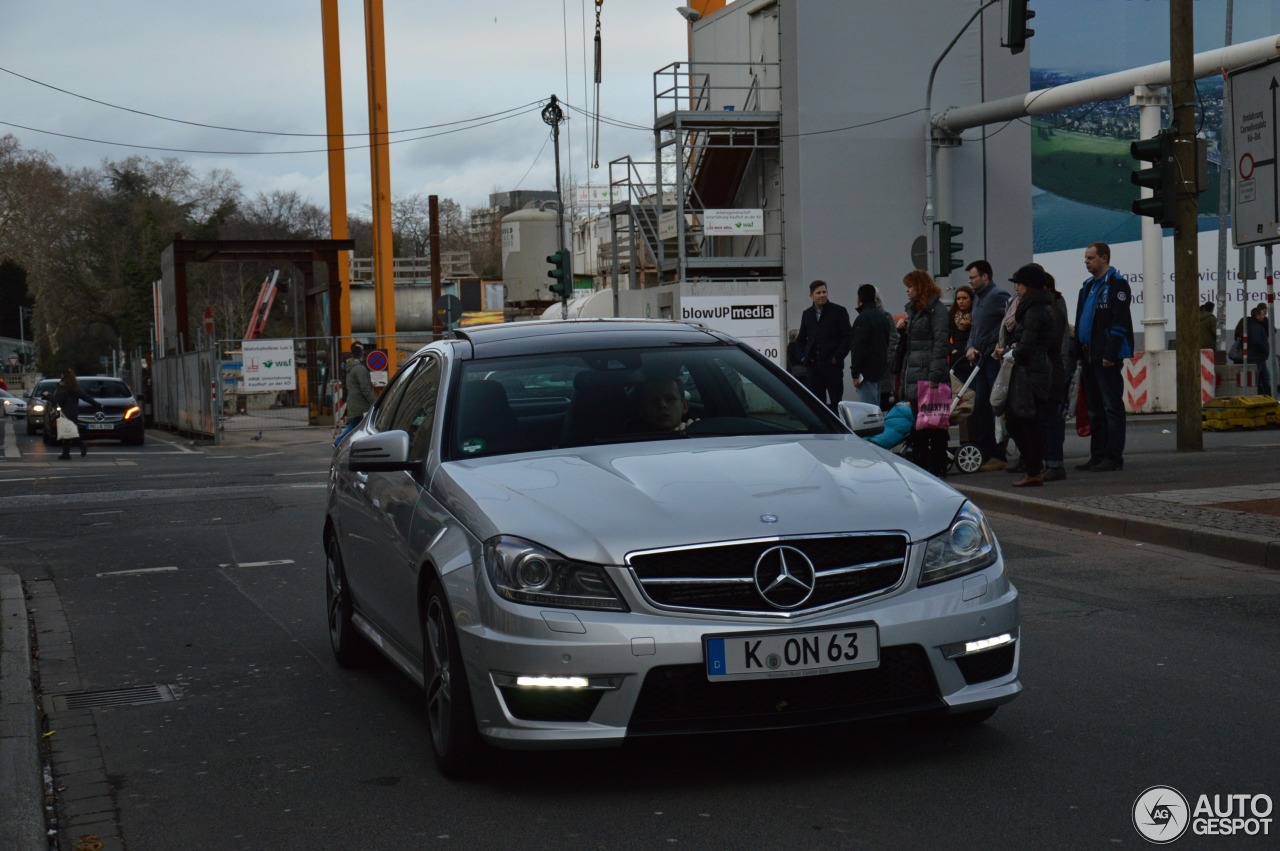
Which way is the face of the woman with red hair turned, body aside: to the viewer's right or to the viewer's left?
to the viewer's left

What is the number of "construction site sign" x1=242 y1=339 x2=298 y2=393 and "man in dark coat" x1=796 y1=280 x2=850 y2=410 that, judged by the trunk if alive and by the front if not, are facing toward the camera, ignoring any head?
2

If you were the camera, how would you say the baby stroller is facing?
facing to the left of the viewer

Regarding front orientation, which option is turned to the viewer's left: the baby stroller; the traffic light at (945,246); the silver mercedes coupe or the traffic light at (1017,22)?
the baby stroller

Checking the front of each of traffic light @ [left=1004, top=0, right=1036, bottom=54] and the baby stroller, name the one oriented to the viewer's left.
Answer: the baby stroller

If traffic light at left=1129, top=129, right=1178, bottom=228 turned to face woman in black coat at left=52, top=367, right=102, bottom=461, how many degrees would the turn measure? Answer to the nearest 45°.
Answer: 0° — it already faces them

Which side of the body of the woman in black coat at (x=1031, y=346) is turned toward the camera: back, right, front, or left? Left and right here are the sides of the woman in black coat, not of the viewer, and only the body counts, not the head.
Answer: left
